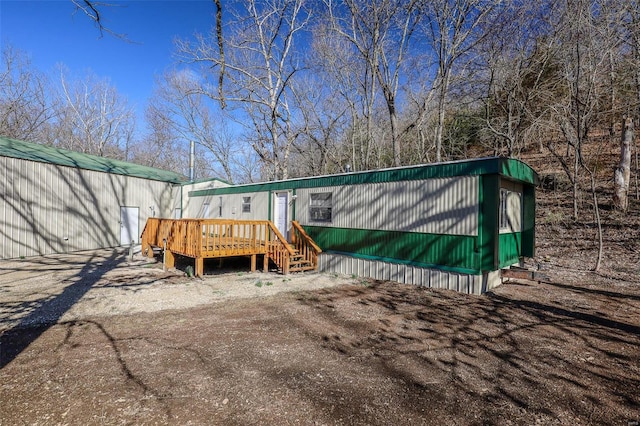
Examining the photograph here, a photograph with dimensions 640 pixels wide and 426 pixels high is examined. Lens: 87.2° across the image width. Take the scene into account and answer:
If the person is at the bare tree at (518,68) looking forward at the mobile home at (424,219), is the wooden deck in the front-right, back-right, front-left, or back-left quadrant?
front-right

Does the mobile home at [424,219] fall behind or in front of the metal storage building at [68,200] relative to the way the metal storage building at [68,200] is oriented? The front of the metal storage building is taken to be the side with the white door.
in front

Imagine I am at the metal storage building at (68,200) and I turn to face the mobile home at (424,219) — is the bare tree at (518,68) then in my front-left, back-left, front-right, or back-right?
front-left

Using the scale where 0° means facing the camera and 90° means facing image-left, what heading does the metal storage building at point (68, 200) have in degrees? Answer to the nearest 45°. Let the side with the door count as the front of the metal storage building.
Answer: approximately 315°
